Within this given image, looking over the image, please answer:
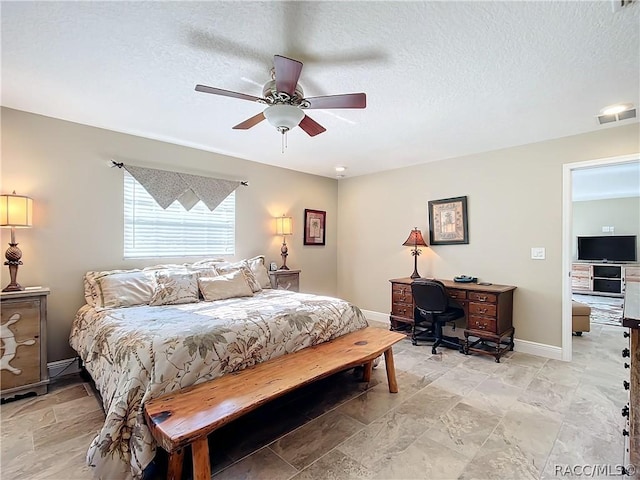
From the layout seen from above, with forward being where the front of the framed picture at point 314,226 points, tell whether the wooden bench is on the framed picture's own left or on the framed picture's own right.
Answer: on the framed picture's own right

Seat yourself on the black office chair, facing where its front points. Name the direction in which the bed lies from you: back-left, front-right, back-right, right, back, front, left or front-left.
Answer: back

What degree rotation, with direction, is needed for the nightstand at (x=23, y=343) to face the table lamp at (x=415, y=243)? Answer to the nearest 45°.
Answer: approximately 90° to its left

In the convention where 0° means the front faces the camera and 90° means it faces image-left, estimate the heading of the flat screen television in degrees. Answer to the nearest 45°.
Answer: approximately 0°

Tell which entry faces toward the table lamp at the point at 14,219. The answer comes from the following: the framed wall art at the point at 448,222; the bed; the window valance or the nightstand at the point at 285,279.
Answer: the framed wall art
